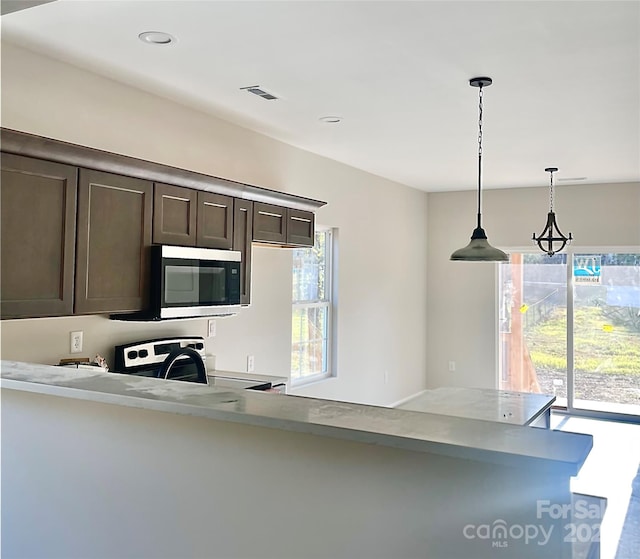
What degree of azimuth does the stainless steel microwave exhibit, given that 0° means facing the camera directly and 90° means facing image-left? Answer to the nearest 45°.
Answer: approximately 315°

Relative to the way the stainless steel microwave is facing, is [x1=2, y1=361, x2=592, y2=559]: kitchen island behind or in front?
in front

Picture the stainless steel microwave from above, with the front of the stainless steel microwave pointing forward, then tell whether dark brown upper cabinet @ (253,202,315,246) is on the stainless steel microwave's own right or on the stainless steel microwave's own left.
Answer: on the stainless steel microwave's own left

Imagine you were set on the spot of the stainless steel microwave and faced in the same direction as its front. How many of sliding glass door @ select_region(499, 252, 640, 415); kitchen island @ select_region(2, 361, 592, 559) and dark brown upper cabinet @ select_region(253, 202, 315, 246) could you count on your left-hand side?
2

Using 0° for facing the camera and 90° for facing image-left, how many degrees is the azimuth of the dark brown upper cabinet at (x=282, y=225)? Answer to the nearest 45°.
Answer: approximately 315°

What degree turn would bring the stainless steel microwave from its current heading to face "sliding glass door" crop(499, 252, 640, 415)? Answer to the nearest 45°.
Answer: approximately 90° to its left

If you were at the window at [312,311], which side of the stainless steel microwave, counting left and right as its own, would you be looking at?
left

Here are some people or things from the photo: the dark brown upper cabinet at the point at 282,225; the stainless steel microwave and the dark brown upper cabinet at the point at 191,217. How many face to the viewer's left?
0

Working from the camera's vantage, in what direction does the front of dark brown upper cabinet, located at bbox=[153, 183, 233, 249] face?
facing the viewer and to the right of the viewer
